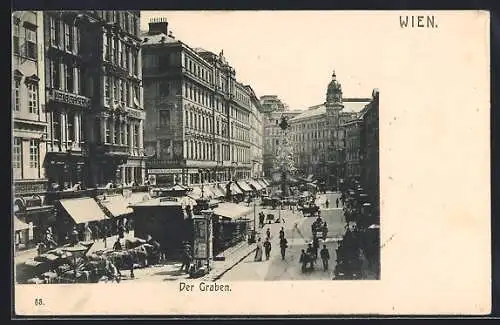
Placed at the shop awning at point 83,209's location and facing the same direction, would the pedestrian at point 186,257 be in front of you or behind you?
in front

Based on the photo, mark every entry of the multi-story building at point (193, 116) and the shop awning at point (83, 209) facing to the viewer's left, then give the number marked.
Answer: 0

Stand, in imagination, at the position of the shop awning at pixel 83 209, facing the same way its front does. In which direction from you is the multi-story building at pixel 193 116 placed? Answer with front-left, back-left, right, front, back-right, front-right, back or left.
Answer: front-left

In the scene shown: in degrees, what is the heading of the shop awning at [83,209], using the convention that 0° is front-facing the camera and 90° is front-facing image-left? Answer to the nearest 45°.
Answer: approximately 315°

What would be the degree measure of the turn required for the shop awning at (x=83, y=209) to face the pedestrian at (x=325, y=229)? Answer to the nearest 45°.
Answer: approximately 45° to its left

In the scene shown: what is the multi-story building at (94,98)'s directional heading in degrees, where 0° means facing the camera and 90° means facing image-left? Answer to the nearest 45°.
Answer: approximately 315°
